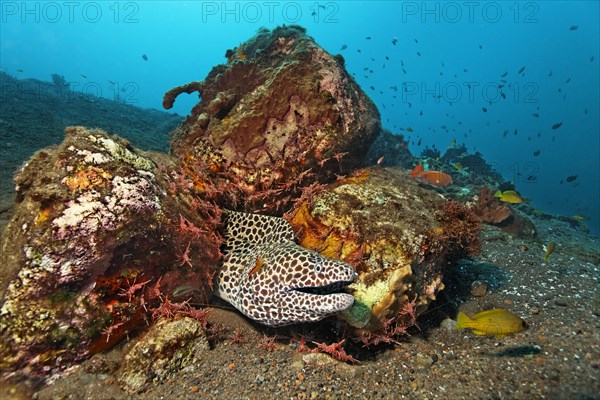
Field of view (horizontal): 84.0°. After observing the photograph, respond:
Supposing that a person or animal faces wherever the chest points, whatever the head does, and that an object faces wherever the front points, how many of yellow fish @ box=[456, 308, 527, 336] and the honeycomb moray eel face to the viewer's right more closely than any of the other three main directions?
2

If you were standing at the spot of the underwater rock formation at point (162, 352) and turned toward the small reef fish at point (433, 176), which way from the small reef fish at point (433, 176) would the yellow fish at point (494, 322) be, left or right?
right

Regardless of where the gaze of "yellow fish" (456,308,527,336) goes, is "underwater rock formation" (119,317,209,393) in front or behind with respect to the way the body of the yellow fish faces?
behind

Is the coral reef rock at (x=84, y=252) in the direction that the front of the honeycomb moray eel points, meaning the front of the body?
no

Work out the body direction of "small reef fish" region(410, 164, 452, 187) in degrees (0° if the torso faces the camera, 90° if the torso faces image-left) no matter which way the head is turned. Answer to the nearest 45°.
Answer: approximately 270°

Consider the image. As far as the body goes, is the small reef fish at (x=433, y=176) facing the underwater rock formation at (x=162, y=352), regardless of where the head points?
no

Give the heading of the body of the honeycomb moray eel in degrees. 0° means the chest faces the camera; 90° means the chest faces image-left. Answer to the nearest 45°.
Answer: approximately 270°

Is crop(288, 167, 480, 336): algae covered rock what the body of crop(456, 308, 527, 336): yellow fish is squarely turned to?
no

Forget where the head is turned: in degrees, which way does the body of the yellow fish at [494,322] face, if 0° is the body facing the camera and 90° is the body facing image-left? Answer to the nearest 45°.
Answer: approximately 270°

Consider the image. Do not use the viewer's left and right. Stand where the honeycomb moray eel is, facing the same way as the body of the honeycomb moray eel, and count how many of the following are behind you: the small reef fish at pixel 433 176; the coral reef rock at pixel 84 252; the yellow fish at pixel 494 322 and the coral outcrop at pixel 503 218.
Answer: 1
